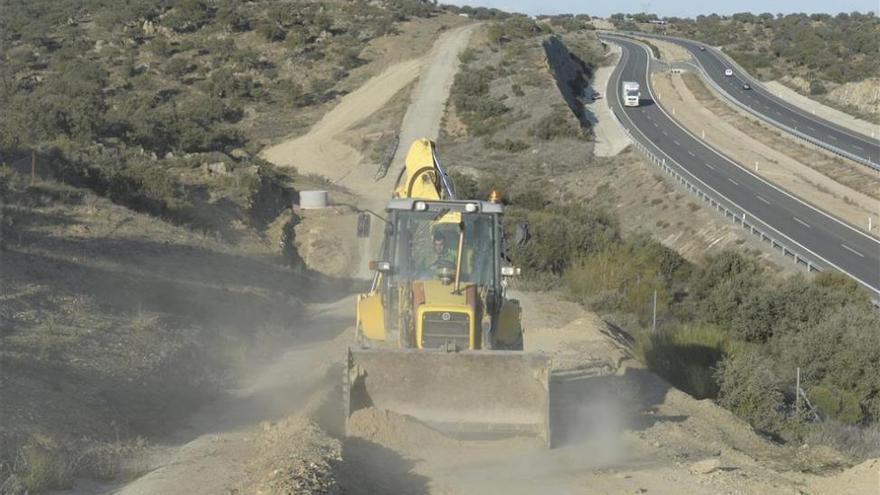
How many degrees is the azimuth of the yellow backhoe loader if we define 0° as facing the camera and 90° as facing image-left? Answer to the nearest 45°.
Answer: approximately 0°

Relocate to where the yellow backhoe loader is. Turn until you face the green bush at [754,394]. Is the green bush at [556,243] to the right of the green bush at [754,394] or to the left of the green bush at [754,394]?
left

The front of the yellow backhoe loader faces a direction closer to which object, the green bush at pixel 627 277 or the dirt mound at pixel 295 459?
the dirt mound

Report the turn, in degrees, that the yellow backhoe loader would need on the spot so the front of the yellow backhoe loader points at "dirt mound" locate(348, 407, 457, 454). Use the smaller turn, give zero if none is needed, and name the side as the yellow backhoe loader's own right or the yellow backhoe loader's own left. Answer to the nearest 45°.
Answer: approximately 45° to the yellow backhoe loader's own right

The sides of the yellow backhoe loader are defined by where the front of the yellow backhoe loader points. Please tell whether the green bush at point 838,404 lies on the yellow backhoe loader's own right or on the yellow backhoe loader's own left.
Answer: on the yellow backhoe loader's own left

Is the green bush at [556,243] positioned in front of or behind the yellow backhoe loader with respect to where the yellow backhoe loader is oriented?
behind
